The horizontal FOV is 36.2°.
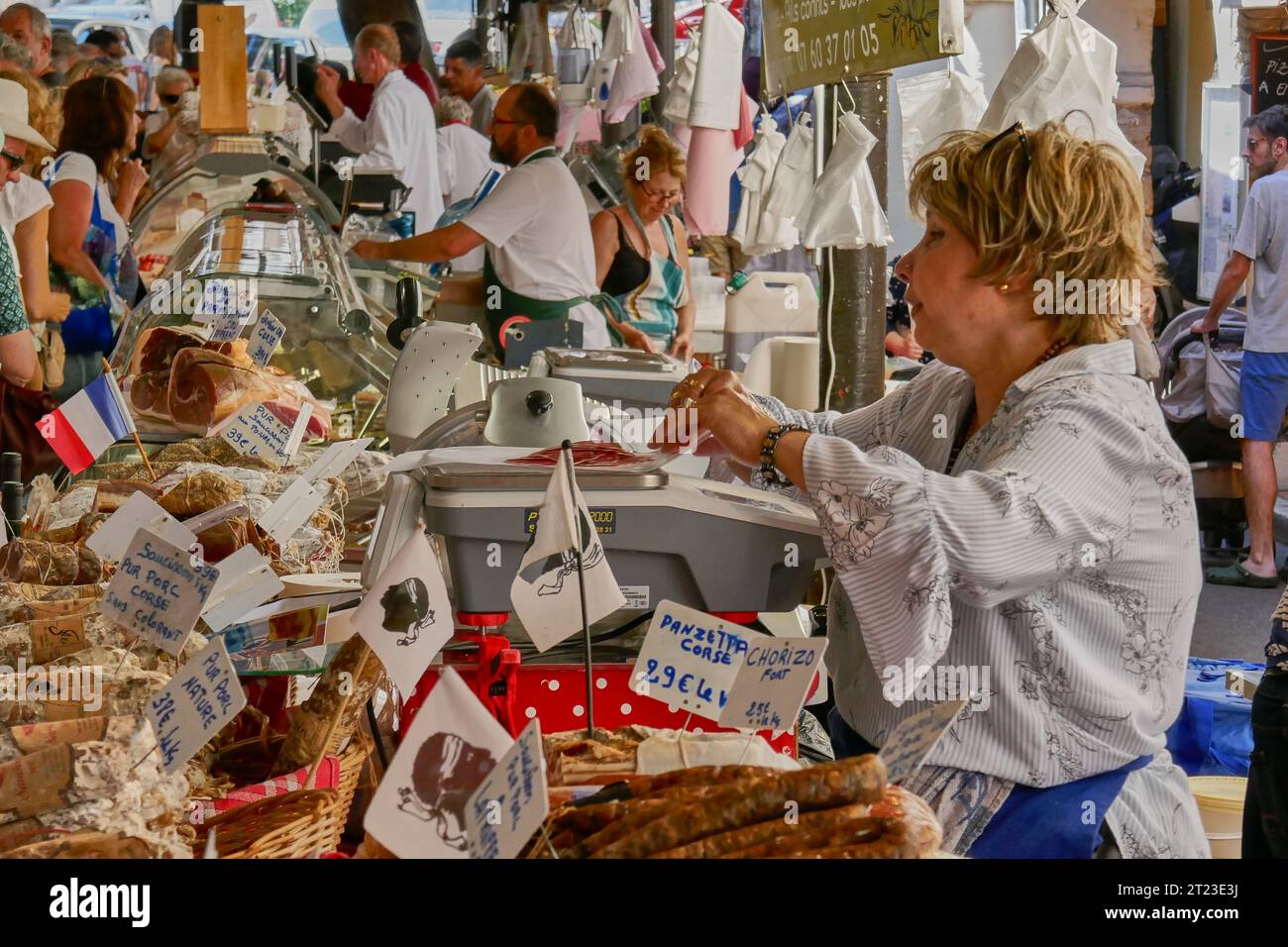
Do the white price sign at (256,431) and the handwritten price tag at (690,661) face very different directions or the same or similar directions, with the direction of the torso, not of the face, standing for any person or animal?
same or similar directions

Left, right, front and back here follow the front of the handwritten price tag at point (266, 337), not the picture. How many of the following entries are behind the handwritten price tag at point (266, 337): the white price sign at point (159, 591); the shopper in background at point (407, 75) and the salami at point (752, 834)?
1

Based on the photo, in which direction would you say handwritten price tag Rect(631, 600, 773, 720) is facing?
toward the camera

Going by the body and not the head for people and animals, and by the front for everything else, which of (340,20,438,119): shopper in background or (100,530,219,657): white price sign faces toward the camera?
the white price sign

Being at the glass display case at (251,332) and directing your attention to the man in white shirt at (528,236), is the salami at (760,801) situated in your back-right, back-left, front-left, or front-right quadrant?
back-right

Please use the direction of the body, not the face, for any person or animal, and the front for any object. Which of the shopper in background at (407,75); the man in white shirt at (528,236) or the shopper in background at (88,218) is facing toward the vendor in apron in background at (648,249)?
the shopper in background at (88,218)

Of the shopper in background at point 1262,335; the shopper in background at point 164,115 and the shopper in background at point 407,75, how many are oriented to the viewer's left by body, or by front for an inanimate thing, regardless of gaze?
2

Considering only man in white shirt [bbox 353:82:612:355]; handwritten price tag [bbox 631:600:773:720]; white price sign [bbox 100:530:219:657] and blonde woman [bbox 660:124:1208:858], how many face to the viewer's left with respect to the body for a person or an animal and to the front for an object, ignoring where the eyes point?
2
